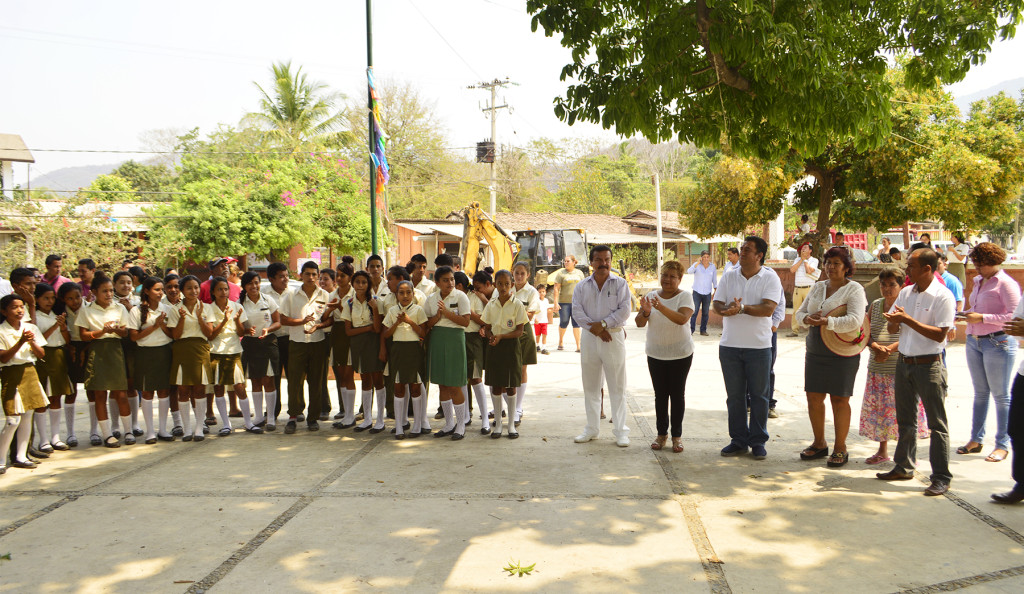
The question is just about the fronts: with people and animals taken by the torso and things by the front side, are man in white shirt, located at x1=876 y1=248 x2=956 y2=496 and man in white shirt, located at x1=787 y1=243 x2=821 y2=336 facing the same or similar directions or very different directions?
same or similar directions

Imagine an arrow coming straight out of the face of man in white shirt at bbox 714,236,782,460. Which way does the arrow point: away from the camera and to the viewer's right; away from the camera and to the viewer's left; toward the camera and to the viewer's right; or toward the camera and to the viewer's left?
toward the camera and to the viewer's left

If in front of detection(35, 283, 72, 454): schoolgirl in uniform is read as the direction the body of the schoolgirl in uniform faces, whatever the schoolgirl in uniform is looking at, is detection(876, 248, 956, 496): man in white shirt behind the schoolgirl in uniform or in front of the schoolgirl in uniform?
in front

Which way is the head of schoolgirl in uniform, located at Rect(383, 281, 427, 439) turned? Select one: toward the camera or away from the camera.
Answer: toward the camera

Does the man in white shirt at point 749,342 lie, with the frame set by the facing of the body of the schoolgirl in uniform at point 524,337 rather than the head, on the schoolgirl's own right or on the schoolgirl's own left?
on the schoolgirl's own left

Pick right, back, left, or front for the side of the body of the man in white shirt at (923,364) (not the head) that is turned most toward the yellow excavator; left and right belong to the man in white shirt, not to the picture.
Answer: right

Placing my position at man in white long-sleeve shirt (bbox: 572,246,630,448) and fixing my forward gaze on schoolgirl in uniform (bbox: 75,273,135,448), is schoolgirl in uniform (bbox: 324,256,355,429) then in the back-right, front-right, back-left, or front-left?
front-right

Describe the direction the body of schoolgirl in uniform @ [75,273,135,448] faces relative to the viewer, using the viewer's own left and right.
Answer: facing the viewer and to the right of the viewer

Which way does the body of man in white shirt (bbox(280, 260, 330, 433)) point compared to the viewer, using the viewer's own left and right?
facing the viewer

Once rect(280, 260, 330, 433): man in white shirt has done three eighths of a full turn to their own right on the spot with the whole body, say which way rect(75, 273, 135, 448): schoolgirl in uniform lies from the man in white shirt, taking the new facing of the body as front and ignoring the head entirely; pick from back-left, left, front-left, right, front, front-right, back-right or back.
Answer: front-left

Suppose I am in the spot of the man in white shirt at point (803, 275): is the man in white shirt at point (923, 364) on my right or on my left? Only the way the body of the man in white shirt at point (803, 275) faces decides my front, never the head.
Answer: on my left

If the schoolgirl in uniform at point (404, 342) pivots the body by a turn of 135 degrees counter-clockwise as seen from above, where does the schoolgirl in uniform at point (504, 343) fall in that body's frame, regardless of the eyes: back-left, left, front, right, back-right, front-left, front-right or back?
front-right

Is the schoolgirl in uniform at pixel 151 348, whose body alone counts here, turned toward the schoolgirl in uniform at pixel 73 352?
no

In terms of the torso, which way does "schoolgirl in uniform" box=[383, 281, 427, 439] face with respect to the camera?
toward the camera

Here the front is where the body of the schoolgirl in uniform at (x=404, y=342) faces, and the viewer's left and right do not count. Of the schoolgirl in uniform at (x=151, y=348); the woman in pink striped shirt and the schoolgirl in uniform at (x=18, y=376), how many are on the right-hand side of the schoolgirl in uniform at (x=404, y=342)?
2

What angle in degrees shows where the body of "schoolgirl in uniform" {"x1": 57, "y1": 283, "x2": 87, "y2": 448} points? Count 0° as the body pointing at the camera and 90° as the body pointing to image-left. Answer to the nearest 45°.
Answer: approximately 315°

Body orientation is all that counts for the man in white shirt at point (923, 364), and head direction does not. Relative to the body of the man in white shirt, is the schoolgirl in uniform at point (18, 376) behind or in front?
in front

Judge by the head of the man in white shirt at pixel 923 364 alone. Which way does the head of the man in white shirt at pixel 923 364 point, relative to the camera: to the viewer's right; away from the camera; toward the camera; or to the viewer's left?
to the viewer's left

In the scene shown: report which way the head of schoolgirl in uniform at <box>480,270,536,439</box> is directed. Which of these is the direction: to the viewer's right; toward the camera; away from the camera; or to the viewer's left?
toward the camera
